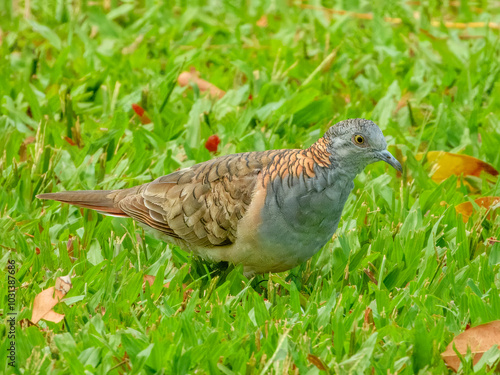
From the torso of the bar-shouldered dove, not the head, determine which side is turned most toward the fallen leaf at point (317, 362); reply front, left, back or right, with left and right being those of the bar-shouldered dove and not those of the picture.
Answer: right

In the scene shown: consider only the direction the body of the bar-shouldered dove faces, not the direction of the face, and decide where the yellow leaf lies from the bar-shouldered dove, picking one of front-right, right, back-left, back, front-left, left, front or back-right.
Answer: front-left

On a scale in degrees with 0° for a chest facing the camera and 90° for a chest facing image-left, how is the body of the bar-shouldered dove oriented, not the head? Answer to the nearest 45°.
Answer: approximately 270°

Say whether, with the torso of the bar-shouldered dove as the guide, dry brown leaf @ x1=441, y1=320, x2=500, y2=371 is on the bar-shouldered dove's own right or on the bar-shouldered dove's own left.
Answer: on the bar-shouldered dove's own right

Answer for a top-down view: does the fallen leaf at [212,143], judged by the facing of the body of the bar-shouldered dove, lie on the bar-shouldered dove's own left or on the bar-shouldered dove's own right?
on the bar-shouldered dove's own left

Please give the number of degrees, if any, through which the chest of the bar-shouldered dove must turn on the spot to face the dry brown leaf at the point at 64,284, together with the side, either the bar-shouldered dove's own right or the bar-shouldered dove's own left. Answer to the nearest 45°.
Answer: approximately 180°

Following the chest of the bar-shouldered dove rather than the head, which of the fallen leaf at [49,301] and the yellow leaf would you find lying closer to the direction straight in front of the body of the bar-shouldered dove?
the yellow leaf

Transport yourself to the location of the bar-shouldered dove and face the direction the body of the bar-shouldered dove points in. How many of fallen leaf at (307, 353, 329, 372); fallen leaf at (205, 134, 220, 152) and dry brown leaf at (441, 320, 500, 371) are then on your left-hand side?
1

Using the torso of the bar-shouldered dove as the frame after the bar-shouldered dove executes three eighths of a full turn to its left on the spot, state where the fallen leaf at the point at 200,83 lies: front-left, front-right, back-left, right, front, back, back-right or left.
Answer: front-right
